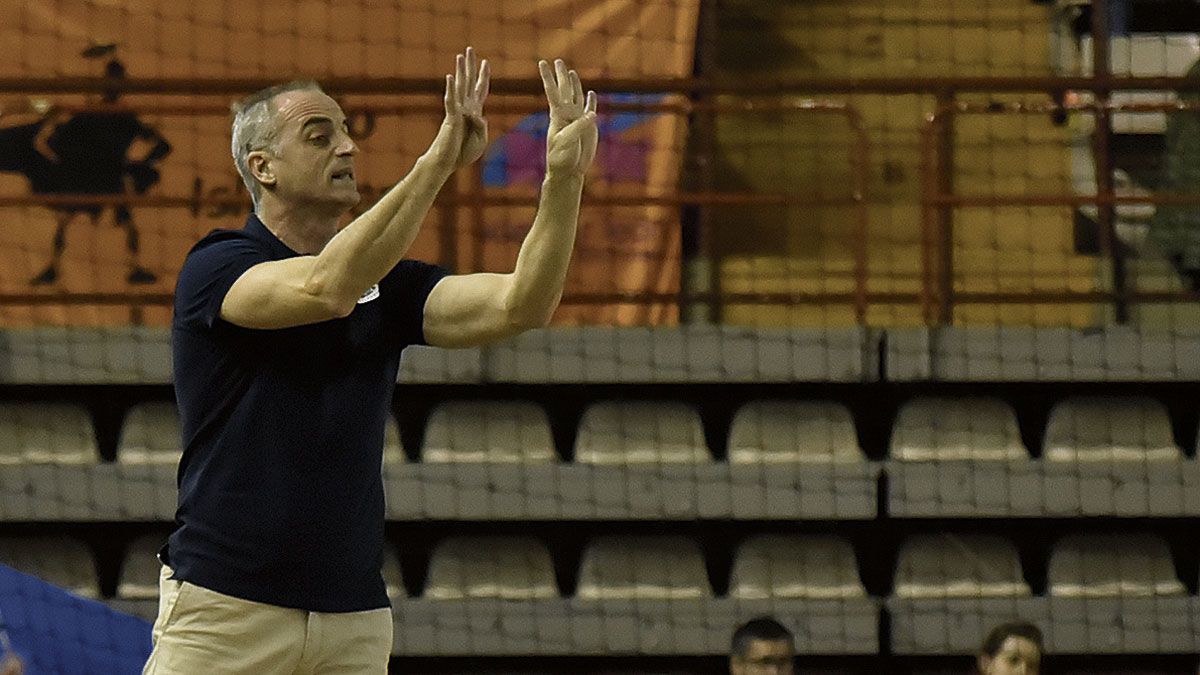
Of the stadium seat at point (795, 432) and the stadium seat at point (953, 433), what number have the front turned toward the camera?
2

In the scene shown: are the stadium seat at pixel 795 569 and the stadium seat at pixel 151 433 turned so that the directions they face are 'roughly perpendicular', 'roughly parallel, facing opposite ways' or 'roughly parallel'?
roughly parallel

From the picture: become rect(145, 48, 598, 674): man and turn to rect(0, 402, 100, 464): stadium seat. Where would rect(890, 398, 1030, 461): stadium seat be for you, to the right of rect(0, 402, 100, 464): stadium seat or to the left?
right

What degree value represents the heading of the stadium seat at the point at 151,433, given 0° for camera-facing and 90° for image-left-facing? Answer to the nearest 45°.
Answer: approximately 0°

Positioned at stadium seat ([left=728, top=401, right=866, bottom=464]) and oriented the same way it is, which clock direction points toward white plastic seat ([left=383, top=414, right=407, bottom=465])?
The white plastic seat is roughly at 3 o'clock from the stadium seat.

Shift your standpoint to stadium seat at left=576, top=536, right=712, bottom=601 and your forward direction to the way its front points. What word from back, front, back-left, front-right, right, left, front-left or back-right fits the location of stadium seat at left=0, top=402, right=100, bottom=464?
right

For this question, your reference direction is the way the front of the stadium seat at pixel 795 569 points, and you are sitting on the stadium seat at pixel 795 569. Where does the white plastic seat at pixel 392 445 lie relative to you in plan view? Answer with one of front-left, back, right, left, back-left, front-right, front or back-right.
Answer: right

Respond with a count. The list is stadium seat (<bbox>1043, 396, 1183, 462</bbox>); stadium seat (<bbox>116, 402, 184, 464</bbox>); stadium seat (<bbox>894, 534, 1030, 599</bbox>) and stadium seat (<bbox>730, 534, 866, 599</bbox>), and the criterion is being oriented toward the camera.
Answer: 4

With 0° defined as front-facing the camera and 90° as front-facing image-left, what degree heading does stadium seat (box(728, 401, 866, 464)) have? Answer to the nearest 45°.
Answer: approximately 0°

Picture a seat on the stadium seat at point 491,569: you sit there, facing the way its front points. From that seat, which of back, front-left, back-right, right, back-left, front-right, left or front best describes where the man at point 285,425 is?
front

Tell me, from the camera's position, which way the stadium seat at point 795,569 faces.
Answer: facing the viewer

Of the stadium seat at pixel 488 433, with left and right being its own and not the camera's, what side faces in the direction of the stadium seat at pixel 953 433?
left

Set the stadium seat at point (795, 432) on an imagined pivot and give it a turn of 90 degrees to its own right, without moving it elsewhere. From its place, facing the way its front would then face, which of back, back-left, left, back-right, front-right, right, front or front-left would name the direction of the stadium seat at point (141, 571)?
front

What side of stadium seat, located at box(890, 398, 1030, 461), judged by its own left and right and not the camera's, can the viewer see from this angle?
front

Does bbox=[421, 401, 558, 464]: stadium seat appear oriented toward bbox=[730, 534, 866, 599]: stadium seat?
no

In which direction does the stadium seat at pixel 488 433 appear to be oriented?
toward the camera

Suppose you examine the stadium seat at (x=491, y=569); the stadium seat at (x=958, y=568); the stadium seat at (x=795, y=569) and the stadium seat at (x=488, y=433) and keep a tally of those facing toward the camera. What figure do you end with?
4

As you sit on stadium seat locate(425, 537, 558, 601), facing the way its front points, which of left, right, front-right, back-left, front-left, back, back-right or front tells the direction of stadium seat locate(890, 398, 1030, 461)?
left

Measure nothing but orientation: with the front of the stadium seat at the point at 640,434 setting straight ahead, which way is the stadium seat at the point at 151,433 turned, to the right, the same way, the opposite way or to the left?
the same way
